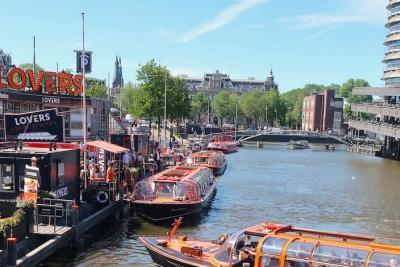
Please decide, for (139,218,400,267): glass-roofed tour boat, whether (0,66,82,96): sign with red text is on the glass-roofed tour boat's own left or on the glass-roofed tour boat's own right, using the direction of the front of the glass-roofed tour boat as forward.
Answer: on the glass-roofed tour boat's own right

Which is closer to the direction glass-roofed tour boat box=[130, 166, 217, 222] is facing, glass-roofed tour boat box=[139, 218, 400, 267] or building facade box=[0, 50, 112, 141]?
the glass-roofed tour boat

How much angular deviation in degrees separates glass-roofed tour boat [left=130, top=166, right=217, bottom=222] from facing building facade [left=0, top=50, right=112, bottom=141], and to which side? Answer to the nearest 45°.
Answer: approximately 90° to its right

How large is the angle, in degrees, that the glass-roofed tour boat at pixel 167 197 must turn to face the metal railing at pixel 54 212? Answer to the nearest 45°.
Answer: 0° — it already faces it

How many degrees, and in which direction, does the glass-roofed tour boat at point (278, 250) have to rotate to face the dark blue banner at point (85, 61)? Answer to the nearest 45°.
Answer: approximately 45° to its right

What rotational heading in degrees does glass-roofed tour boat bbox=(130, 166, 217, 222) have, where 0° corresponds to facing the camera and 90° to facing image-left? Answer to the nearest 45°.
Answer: approximately 45°

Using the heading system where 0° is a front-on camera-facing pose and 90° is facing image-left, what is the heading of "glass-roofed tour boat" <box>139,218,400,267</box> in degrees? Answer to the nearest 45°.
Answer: approximately 90°

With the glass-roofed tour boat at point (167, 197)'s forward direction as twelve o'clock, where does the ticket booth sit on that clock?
The ticket booth is roughly at 2 o'clock from the glass-roofed tour boat.

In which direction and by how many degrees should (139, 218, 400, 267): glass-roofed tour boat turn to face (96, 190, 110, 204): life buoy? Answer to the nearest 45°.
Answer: approximately 45° to its right
